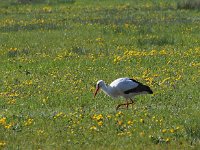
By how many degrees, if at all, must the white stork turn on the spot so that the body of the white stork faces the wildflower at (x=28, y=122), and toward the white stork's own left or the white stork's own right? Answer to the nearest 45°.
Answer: approximately 45° to the white stork's own left

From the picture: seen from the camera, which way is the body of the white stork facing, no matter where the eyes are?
to the viewer's left
